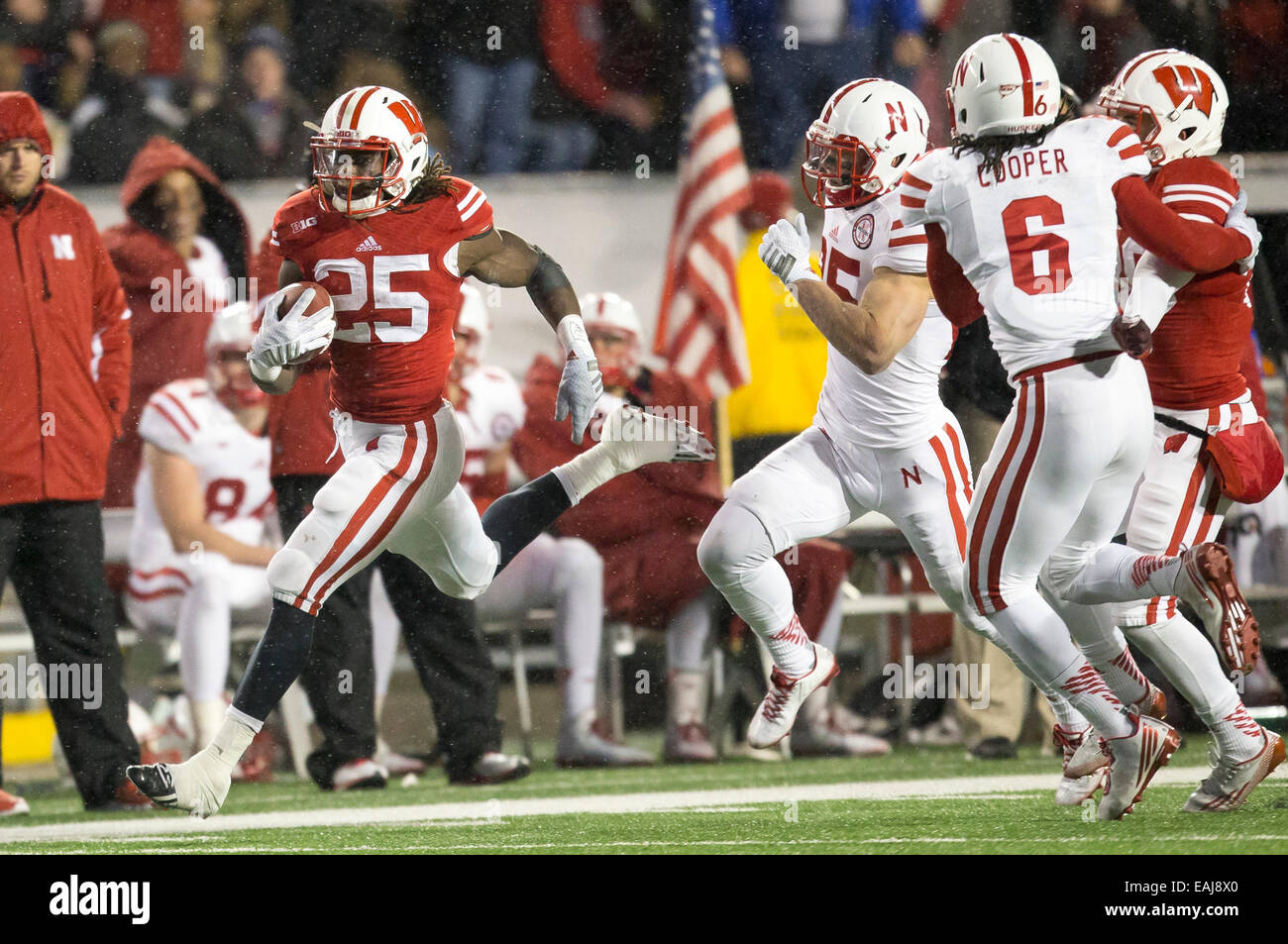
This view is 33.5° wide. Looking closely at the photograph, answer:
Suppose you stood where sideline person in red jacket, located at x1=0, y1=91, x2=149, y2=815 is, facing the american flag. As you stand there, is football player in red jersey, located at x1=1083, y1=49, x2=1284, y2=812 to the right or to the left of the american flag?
right

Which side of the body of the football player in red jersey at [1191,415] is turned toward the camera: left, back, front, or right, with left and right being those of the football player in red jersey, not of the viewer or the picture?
left

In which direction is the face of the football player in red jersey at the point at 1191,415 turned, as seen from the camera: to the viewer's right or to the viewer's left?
to the viewer's left

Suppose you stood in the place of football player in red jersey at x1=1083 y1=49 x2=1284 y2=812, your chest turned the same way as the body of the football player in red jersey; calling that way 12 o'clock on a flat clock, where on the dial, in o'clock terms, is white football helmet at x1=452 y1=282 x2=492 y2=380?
The white football helmet is roughly at 1 o'clock from the football player in red jersey.

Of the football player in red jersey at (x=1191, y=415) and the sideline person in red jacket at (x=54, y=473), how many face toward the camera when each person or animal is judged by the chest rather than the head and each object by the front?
1

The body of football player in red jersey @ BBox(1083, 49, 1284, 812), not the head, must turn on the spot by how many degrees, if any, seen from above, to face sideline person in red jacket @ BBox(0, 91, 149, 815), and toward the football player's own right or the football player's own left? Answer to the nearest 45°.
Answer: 0° — they already face them
